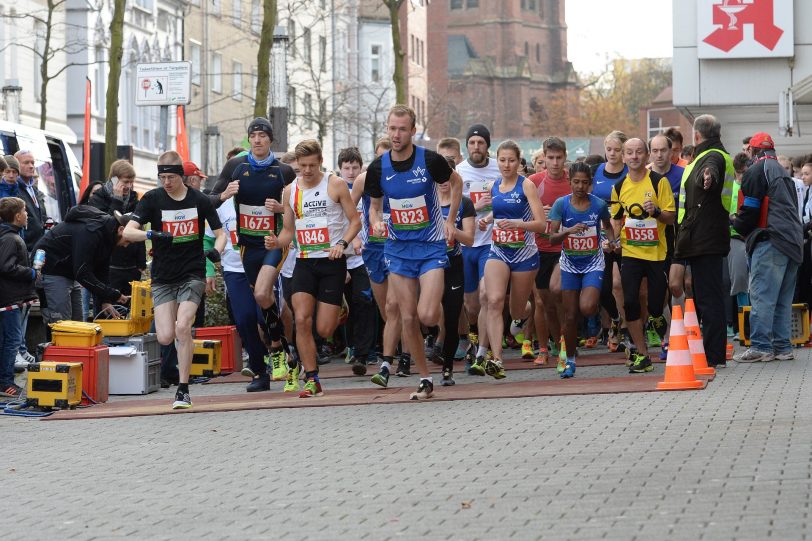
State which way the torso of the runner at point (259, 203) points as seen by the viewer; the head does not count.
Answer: toward the camera

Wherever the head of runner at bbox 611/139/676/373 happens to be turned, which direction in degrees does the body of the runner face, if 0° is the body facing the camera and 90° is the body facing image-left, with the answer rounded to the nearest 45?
approximately 0°

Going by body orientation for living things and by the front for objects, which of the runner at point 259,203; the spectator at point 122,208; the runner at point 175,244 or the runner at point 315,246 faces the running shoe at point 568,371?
the spectator

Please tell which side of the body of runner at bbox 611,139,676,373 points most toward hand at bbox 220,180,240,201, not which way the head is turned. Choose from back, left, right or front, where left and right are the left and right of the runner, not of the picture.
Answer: right

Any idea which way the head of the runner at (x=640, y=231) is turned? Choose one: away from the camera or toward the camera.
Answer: toward the camera

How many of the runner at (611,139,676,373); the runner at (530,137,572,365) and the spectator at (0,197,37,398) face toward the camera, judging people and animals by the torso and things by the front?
2

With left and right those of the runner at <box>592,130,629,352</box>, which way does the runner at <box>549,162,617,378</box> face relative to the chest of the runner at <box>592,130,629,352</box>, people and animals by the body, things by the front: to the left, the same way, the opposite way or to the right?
the same way

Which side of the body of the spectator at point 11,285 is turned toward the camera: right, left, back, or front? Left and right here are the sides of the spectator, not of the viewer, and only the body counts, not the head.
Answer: right

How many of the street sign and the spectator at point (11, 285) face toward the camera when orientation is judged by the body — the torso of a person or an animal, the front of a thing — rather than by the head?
1

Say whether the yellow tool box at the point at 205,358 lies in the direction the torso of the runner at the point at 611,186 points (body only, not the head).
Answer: no

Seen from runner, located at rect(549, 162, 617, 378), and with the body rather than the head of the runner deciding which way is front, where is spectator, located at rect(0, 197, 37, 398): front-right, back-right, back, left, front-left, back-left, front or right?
right

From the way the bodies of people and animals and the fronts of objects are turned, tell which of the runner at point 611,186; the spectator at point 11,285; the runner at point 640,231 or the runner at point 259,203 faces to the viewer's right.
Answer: the spectator

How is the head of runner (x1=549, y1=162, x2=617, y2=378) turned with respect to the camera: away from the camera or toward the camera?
toward the camera

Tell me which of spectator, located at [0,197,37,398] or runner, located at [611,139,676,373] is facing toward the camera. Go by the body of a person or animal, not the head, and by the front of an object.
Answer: the runner

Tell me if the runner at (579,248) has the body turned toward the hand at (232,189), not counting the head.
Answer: no

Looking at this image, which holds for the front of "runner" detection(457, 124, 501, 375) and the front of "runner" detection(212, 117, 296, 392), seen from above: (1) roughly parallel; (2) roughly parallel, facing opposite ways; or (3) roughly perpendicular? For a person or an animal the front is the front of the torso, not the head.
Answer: roughly parallel

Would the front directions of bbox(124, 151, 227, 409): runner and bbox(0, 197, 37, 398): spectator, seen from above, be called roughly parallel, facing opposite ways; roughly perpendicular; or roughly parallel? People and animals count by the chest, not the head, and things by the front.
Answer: roughly perpendicular

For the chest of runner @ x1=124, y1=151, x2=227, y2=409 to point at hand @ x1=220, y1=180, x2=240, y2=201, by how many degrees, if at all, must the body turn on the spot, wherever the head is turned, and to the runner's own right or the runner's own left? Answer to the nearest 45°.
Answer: approximately 135° to the runner's own left
